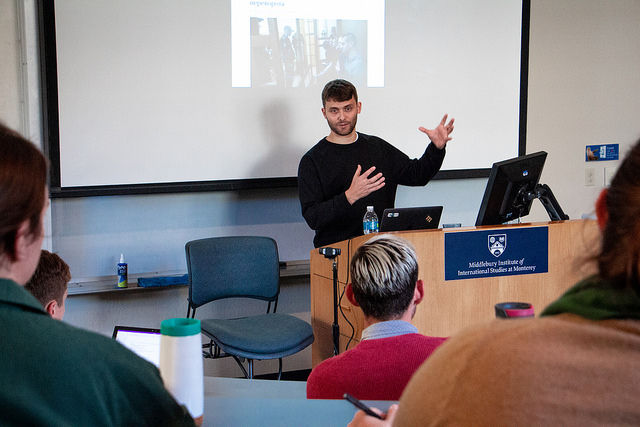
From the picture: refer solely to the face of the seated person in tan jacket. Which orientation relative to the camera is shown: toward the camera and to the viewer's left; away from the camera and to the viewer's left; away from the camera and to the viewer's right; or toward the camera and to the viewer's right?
away from the camera and to the viewer's left

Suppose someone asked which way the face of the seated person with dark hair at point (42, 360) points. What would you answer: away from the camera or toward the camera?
away from the camera

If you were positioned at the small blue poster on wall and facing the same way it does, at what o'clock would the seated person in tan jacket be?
The seated person in tan jacket is roughly at 12 o'clock from the small blue poster on wall.

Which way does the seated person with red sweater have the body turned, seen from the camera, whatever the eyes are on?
away from the camera

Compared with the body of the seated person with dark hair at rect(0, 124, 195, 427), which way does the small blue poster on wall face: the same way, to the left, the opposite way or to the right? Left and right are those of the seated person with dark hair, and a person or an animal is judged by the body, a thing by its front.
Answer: the opposite way

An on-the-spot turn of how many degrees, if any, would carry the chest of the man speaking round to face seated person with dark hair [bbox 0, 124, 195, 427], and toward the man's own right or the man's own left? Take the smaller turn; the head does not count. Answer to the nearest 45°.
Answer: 0° — they already face them

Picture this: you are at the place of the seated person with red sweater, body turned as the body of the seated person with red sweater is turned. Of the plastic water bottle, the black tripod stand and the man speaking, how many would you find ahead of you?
3

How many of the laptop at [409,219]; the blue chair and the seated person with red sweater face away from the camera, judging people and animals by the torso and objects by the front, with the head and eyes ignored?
2

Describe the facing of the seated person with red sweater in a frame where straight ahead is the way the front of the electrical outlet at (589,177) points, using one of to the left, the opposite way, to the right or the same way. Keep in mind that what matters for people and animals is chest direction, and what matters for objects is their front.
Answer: the opposite way
